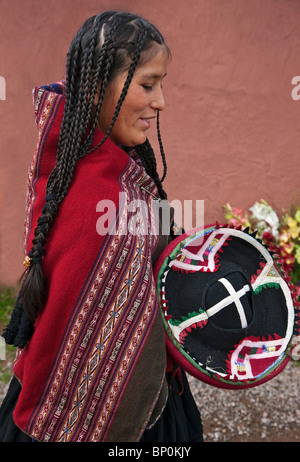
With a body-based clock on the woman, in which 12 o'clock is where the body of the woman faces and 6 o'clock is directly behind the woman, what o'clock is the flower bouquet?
The flower bouquet is roughly at 10 o'clock from the woman.

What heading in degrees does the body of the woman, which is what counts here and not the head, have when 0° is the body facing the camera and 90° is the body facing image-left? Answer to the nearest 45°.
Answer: approximately 270°

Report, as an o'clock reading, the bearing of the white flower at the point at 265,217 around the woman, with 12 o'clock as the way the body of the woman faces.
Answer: The white flower is roughly at 10 o'clock from the woman.
